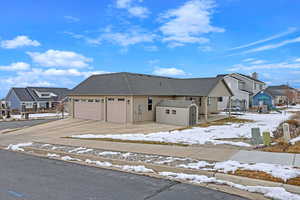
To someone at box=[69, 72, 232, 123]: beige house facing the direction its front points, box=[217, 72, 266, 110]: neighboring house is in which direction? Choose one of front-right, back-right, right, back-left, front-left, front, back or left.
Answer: back

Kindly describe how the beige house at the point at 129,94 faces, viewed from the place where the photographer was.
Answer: facing the viewer and to the left of the viewer
